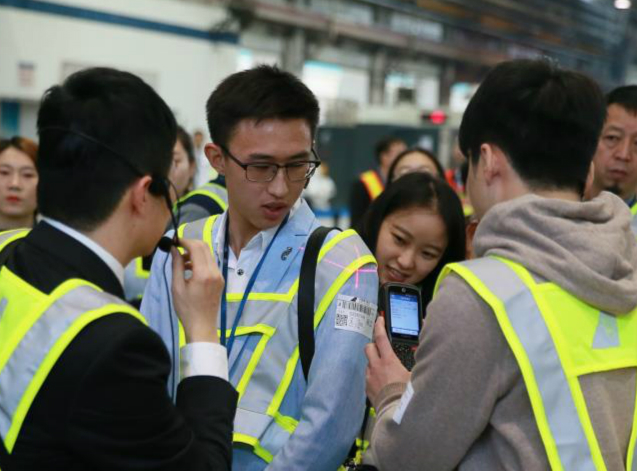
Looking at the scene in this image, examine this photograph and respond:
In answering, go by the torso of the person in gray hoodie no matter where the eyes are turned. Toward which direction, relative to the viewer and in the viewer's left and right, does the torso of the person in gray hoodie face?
facing away from the viewer and to the left of the viewer

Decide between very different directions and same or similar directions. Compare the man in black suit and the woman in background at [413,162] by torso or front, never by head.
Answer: very different directions

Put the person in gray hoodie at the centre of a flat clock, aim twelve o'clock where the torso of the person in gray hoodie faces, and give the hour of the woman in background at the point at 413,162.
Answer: The woman in background is roughly at 1 o'clock from the person in gray hoodie.

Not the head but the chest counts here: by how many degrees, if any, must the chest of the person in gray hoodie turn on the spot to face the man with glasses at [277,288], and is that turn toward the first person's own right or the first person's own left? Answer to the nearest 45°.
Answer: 0° — they already face them

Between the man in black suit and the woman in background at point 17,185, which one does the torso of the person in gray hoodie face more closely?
the woman in background

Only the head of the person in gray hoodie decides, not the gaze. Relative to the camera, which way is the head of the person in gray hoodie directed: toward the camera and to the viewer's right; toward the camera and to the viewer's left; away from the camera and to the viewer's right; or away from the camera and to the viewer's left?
away from the camera and to the viewer's left

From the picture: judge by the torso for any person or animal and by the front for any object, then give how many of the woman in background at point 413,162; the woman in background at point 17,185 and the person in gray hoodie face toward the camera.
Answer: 2

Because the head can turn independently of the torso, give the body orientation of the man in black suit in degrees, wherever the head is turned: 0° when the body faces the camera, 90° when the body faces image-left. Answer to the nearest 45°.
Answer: approximately 225°

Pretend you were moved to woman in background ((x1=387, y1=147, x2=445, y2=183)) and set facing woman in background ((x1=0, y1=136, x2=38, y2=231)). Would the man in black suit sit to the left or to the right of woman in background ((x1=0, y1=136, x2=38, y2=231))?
left
